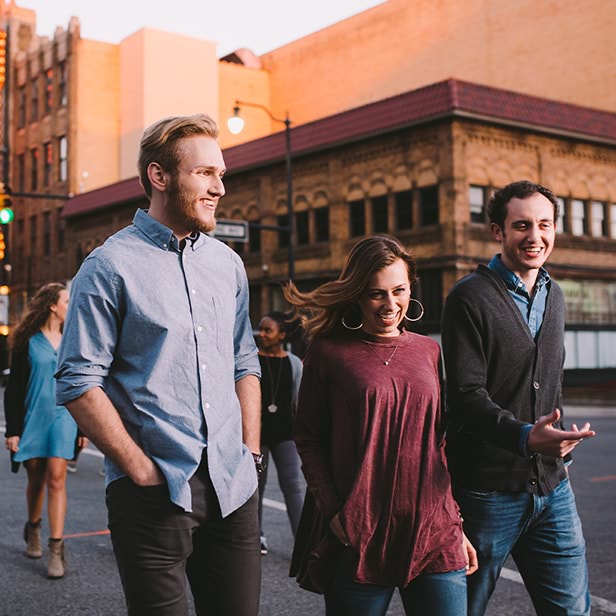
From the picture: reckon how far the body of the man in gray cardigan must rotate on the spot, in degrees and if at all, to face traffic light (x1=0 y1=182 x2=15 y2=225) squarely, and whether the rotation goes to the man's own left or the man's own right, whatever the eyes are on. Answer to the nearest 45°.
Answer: approximately 180°

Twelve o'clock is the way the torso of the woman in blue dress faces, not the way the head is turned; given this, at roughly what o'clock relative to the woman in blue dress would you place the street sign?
The street sign is roughly at 8 o'clock from the woman in blue dress.

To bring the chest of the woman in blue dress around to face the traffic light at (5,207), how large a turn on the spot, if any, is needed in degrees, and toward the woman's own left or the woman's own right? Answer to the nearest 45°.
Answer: approximately 135° to the woman's own left

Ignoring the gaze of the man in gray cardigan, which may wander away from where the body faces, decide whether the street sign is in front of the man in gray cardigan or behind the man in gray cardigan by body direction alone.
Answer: behind

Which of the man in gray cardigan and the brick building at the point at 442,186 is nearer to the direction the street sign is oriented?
the man in gray cardigan
